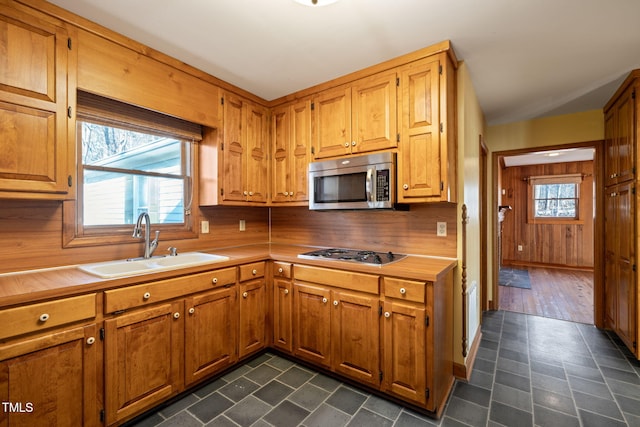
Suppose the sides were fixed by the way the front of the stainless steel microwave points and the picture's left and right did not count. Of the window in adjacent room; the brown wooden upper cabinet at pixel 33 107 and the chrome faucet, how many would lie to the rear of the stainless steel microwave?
1

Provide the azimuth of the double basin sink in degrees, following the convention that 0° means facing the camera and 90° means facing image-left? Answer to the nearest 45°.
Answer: approximately 315°

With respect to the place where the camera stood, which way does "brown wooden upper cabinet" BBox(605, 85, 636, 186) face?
facing to the left of the viewer

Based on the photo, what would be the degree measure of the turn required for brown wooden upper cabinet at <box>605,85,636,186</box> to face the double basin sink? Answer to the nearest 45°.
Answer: approximately 45° to its left

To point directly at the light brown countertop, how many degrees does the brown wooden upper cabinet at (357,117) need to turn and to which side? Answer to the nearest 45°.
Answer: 0° — it already faces it

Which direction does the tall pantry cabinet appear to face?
to the viewer's left

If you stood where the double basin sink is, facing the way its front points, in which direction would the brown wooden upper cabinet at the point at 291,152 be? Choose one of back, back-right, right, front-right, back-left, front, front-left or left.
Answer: front-left

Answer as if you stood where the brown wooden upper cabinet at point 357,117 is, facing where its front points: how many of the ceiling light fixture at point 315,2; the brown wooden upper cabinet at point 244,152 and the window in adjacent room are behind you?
1

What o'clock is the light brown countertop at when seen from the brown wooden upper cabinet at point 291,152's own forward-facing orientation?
The light brown countertop is roughly at 12 o'clock from the brown wooden upper cabinet.
